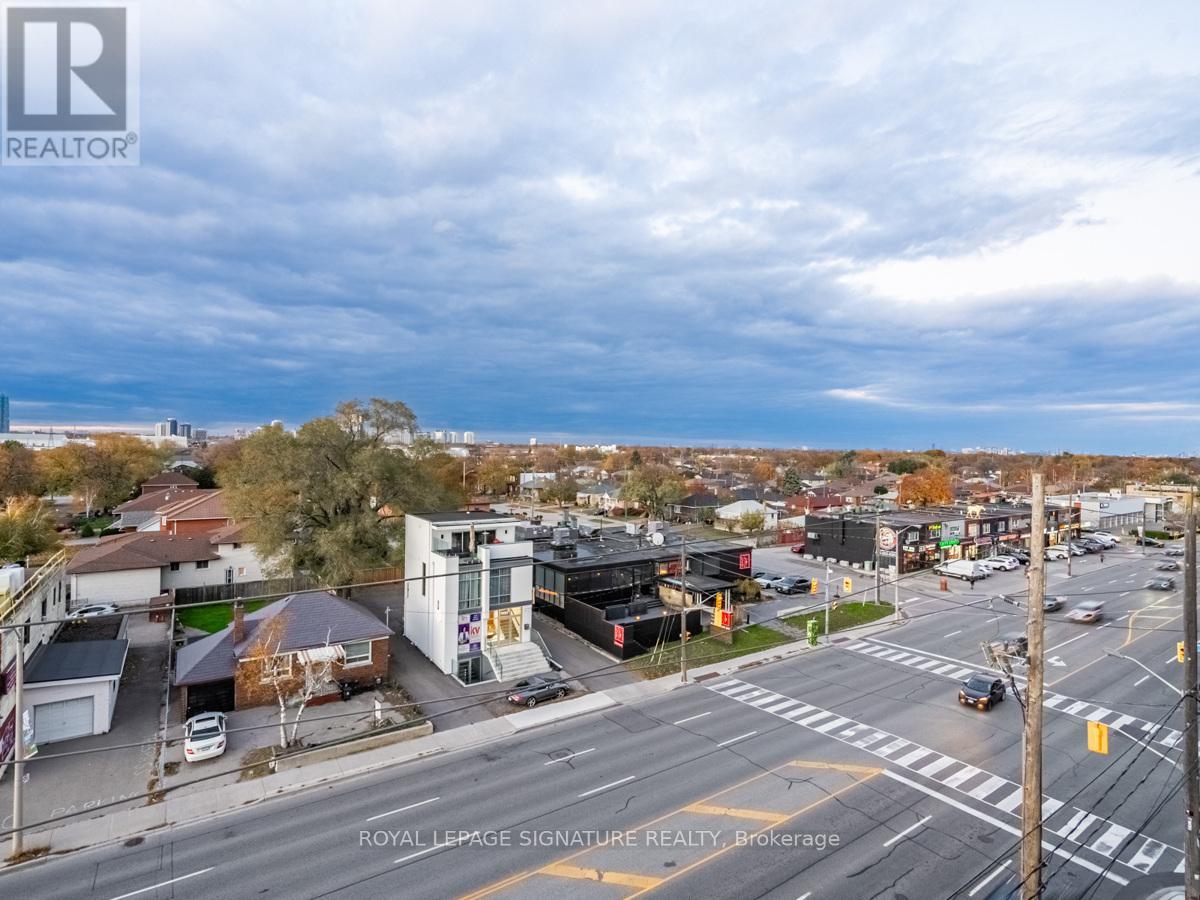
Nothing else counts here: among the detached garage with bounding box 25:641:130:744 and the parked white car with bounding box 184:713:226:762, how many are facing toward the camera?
1

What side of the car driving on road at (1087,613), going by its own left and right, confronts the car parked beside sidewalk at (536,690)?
front

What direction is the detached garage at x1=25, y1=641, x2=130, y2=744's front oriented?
toward the camera

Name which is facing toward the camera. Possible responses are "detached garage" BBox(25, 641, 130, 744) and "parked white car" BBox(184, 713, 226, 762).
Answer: the detached garage

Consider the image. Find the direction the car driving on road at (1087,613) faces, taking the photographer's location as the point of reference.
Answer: facing the viewer and to the left of the viewer

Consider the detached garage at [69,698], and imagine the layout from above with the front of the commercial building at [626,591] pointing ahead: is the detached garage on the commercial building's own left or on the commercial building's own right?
on the commercial building's own right

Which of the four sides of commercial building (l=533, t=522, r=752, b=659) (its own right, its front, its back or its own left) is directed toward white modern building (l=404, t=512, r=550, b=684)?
right

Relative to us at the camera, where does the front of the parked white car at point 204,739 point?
facing away from the viewer

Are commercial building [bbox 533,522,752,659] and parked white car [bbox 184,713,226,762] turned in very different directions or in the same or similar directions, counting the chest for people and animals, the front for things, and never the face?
very different directions

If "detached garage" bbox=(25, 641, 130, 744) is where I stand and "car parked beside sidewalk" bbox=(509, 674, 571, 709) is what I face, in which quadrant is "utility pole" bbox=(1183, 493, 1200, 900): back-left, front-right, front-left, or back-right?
front-right

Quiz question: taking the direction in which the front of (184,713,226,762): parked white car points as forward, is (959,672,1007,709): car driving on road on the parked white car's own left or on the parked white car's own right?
on the parked white car's own right
